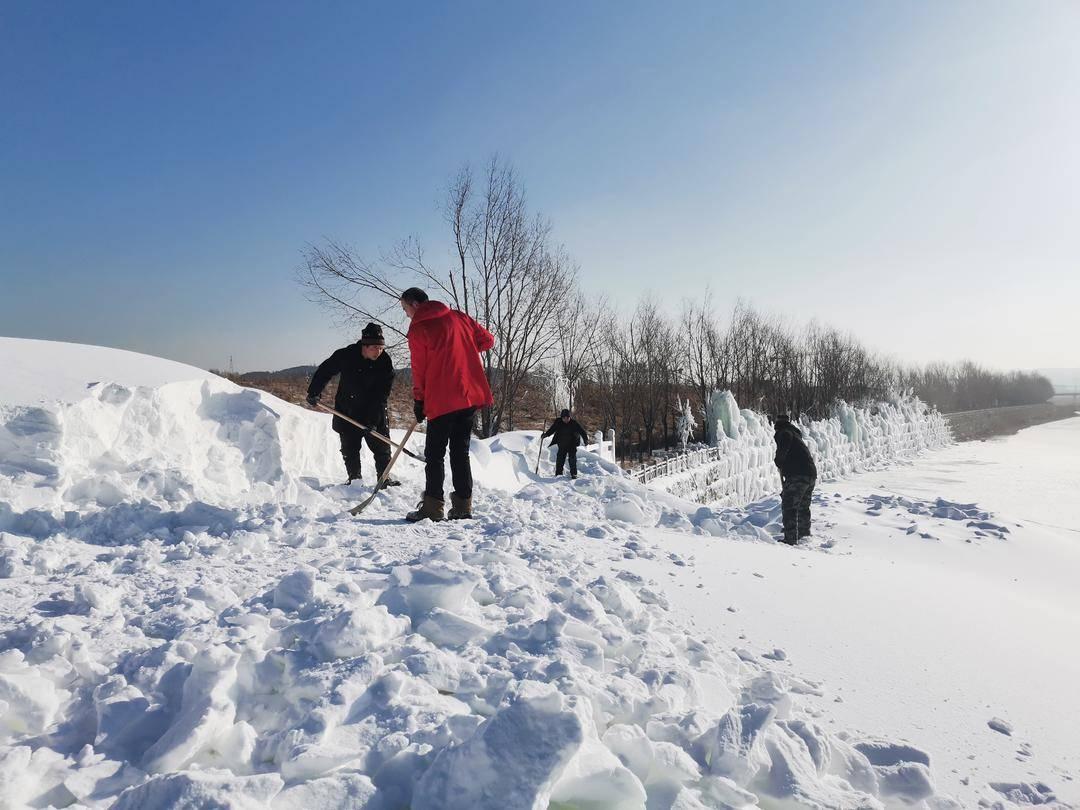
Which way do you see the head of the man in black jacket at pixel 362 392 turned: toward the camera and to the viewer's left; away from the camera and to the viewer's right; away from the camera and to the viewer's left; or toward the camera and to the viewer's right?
toward the camera and to the viewer's right

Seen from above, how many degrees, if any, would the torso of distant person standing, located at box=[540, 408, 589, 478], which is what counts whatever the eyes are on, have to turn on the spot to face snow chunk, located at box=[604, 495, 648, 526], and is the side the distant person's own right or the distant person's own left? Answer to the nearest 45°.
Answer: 0° — they already face it

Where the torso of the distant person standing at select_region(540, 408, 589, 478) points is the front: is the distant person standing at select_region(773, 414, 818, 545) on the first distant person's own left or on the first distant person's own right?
on the first distant person's own left

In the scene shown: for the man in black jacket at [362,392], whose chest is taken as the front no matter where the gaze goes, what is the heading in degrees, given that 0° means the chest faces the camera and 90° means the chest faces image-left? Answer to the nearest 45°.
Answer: approximately 315°

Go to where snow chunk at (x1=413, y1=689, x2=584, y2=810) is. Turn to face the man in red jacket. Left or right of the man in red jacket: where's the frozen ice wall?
right

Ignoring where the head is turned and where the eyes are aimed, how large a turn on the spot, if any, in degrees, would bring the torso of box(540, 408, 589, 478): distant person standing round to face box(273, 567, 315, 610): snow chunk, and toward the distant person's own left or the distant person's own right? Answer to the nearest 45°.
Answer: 0° — they already face it

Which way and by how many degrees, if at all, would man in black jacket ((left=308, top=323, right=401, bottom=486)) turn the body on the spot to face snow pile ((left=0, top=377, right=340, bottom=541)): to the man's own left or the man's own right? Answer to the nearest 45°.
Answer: approximately 90° to the man's own right

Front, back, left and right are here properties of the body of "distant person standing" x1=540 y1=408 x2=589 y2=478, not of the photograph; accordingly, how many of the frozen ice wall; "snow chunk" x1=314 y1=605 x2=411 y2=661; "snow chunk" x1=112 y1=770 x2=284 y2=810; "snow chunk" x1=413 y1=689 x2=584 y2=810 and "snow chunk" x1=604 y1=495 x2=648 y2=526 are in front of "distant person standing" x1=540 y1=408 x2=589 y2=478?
4
